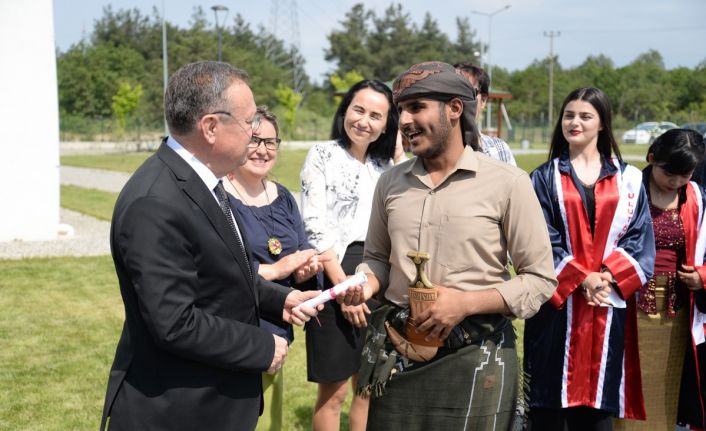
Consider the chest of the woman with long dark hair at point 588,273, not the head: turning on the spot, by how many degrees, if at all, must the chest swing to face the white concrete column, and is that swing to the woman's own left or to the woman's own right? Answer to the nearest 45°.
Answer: approximately 135° to the woman's own right

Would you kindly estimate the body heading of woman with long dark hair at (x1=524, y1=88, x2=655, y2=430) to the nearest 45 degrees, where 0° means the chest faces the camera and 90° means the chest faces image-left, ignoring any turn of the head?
approximately 0°

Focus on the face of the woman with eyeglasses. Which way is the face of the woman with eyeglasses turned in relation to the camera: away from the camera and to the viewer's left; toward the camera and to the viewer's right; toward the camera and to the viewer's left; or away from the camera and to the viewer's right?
toward the camera and to the viewer's right

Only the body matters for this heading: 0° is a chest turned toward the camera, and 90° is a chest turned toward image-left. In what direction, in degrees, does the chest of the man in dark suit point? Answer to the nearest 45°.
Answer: approximately 270°

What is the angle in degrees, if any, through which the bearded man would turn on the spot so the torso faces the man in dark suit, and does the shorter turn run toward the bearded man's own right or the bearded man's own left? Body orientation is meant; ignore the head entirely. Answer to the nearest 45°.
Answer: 0° — they already face them

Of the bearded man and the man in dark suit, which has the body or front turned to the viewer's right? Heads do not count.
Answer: the man in dark suit

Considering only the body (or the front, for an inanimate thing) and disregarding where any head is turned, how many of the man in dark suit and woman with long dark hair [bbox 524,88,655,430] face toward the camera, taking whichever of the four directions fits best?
1

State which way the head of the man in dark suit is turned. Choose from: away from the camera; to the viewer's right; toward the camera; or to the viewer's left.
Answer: to the viewer's right

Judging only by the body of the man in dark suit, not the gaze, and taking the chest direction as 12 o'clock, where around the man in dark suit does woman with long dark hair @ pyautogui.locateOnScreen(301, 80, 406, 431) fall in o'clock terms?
The woman with long dark hair is roughly at 10 o'clock from the man in dark suit.

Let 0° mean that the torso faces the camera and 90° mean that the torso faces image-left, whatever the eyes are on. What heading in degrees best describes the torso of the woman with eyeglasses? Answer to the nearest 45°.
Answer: approximately 315°
